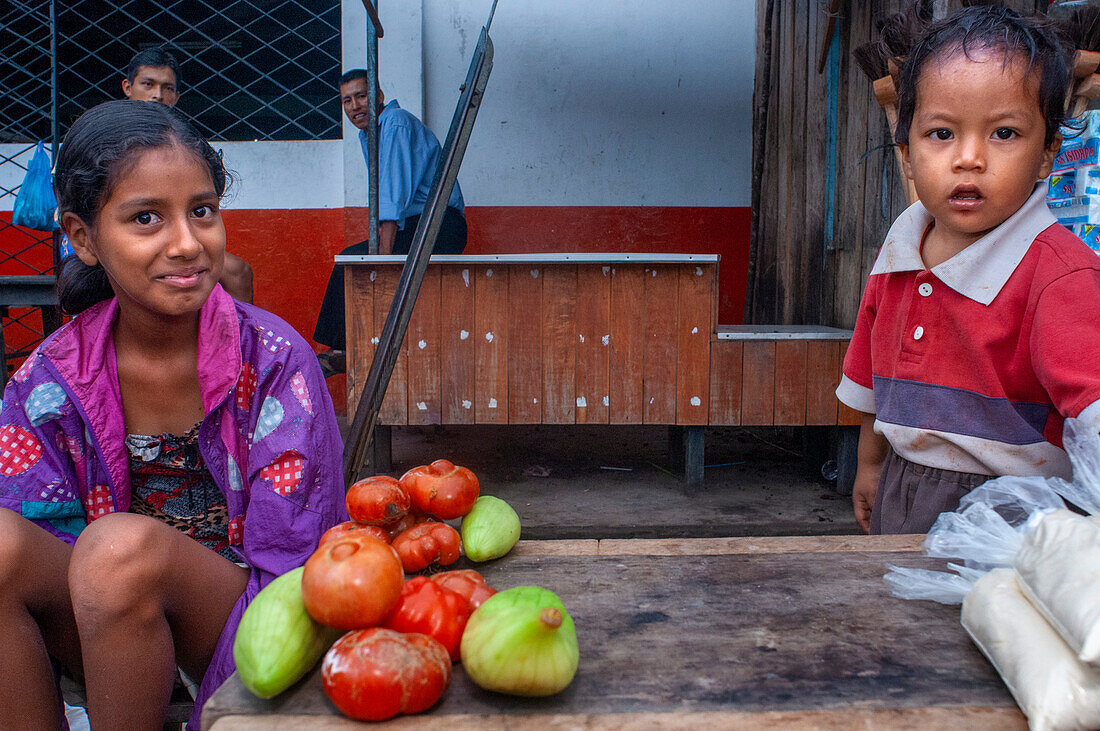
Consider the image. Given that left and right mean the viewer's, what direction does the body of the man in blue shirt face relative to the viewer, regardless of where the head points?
facing to the left of the viewer

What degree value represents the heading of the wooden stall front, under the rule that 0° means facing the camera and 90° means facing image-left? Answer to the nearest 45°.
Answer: approximately 0°

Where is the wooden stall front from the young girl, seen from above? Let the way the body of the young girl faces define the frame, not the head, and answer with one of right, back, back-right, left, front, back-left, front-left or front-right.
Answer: back-left

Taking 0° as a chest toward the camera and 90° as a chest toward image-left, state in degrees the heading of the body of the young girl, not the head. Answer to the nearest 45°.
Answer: approximately 0°

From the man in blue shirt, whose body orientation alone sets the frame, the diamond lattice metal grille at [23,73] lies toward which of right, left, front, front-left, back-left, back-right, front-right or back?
front-right

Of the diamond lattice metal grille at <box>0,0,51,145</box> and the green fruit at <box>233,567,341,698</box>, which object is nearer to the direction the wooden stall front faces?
the green fruit

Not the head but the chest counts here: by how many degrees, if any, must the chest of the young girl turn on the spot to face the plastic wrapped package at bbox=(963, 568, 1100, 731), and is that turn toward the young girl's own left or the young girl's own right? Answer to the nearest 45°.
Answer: approximately 45° to the young girl's own left

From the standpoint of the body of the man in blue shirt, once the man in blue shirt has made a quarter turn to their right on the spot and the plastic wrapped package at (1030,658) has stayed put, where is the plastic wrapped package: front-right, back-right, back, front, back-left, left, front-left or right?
back

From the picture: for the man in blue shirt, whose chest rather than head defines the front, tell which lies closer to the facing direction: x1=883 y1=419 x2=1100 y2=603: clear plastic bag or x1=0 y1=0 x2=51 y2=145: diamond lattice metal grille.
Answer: the diamond lattice metal grille

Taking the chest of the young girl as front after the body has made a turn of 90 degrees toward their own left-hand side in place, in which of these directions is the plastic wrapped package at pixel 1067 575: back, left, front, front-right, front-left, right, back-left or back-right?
front-right
